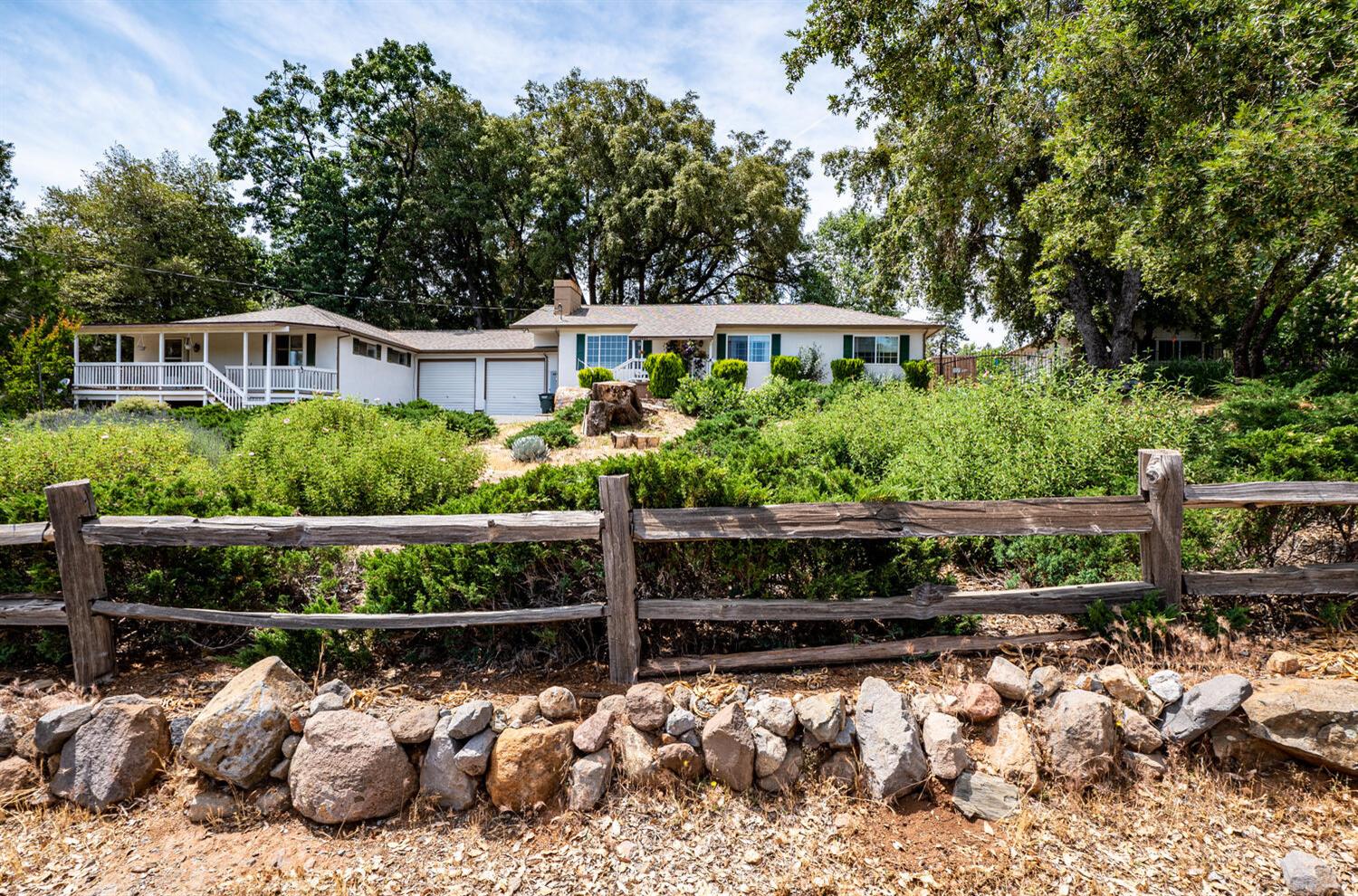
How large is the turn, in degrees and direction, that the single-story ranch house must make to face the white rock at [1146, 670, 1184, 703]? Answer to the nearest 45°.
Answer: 0° — it already faces it

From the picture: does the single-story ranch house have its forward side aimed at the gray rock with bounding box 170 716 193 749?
yes

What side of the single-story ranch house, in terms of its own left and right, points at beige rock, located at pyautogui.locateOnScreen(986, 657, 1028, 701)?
front

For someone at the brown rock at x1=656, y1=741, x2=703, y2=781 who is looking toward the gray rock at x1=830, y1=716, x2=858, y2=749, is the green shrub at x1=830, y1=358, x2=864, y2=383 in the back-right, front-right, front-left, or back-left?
front-left

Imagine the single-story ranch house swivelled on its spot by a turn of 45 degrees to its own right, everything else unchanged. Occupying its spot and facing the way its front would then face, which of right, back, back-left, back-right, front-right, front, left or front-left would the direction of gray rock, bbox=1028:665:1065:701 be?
front-left

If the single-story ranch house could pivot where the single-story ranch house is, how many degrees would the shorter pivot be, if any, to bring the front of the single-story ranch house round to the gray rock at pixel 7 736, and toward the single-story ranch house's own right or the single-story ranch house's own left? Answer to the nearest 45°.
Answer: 0° — it already faces it

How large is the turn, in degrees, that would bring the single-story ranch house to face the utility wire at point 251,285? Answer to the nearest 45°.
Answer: approximately 135° to its right

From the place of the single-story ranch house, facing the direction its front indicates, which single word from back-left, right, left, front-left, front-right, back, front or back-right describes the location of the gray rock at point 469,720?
front

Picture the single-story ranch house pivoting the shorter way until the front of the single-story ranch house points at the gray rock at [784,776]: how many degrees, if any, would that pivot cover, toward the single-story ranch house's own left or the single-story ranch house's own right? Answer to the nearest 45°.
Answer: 0° — it already faces it

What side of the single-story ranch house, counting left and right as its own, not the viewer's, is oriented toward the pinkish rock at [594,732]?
front

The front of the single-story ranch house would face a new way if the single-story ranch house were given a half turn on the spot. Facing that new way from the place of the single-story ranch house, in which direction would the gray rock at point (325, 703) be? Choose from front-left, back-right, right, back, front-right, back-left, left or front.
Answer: back

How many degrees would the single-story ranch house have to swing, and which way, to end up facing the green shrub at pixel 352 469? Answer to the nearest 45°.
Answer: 0° — it already faces it

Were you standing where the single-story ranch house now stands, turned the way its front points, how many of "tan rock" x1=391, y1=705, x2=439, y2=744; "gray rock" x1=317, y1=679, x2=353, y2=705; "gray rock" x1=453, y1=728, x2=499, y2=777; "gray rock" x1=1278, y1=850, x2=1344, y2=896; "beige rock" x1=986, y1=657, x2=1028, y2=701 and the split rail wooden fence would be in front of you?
6

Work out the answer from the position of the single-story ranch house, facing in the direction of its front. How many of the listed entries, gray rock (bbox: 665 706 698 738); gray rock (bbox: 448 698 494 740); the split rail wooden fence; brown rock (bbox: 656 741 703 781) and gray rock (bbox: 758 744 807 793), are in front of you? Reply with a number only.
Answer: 5

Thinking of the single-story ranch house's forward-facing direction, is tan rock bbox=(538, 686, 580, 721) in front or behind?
in front

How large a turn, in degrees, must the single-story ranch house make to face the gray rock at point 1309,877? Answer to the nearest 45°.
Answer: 0° — it already faces it

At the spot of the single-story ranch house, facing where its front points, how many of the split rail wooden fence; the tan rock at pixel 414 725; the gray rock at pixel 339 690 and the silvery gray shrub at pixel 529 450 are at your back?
0

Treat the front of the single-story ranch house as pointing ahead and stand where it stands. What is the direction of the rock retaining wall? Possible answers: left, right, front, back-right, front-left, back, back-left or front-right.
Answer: front

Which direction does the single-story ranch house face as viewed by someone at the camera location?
facing the viewer

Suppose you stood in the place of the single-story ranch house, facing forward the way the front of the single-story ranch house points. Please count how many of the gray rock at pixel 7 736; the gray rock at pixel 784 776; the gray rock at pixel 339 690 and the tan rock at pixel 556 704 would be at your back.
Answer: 0

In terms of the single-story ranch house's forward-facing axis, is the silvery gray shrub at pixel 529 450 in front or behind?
in front
